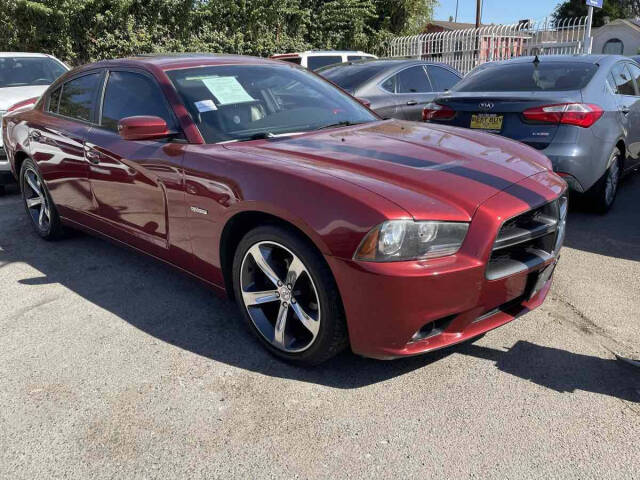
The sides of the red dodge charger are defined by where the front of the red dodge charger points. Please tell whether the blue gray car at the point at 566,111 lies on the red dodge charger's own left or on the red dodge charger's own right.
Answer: on the red dodge charger's own left

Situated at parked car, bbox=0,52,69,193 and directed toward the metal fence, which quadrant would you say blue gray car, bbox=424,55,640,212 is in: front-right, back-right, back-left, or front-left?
front-right

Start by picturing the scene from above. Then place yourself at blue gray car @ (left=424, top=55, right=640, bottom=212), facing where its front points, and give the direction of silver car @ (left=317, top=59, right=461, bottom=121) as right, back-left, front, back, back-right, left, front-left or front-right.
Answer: left

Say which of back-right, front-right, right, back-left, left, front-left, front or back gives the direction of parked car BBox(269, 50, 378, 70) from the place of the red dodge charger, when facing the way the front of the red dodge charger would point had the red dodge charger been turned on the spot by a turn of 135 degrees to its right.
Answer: right

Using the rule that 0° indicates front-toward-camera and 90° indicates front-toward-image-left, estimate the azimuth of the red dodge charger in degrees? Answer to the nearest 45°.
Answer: approximately 315°

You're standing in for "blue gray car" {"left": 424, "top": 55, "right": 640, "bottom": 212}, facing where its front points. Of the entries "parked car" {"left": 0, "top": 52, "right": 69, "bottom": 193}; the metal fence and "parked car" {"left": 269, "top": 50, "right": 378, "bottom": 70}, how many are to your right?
0

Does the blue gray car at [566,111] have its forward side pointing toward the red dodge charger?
no

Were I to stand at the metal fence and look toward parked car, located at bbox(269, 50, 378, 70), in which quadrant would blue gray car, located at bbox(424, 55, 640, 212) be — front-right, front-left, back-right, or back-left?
front-left

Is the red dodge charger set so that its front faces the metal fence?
no
